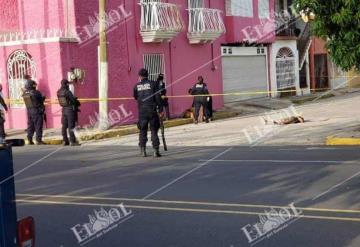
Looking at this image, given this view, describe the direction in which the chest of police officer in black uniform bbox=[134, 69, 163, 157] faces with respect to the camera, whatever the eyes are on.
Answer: away from the camera

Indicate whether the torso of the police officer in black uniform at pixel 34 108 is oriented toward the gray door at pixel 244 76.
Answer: yes

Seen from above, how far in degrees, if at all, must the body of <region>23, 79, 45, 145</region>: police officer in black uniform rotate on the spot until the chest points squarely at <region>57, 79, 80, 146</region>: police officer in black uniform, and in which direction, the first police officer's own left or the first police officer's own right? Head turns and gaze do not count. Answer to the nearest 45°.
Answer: approximately 90° to the first police officer's own right

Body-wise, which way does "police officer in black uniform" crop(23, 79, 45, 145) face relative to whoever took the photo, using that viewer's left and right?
facing away from the viewer and to the right of the viewer

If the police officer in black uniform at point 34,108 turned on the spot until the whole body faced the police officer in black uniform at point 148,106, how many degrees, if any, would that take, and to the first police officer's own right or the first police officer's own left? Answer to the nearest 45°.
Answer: approximately 90° to the first police officer's own right
